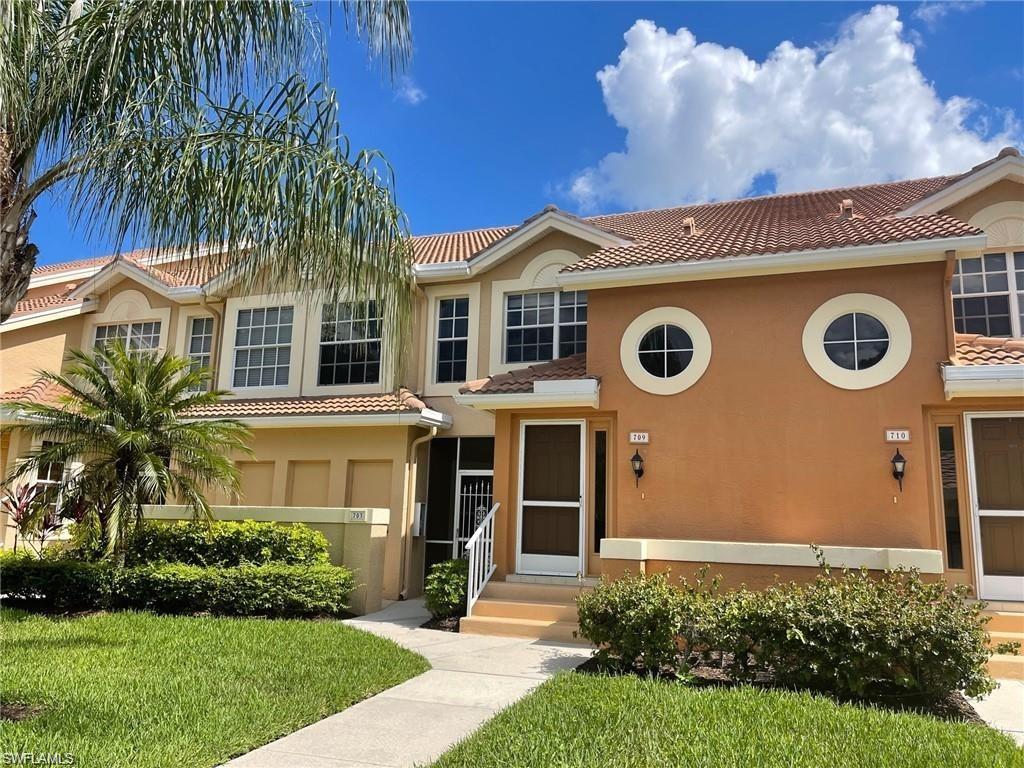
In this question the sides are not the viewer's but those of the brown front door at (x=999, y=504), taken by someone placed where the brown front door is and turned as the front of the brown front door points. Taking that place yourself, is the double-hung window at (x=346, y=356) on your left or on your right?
on your right

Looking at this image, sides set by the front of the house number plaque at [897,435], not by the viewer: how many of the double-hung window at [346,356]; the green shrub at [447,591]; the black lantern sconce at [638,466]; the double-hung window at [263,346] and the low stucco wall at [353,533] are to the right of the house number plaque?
5

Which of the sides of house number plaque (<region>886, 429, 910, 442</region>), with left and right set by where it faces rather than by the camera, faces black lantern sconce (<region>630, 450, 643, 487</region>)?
right

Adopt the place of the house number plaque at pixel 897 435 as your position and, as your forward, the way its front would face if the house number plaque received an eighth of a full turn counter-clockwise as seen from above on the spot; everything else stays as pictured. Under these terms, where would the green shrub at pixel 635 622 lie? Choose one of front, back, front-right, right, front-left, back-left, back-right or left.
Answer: right

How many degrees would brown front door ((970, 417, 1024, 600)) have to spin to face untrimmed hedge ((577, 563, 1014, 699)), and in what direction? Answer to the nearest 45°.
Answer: approximately 45° to its right

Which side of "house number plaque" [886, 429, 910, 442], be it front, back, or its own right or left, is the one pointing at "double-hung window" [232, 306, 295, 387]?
right

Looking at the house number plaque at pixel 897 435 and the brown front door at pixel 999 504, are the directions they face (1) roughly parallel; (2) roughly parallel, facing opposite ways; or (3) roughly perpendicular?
roughly parallel

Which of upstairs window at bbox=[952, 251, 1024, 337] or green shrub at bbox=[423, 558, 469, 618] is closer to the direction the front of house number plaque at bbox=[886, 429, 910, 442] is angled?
the green shrub

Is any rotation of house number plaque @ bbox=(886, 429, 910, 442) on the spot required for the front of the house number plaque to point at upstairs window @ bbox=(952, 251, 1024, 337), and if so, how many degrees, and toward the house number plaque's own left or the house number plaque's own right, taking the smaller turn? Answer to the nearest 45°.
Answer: approximately 135° to the house number plaque's own left

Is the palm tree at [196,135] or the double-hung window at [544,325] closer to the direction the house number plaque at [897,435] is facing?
the palm tree

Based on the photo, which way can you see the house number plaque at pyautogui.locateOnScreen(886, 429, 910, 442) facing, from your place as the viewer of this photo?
facing the viewer

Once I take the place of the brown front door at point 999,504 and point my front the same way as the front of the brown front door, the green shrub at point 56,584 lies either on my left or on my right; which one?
on my right

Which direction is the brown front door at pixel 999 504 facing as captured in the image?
toward the camera
